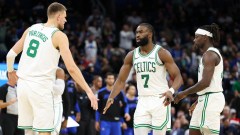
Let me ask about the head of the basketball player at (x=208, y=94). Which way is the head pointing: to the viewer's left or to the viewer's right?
to the viewer's left

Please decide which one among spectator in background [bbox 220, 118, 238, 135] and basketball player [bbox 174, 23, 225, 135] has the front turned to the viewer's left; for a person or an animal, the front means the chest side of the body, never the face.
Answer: the basketball player

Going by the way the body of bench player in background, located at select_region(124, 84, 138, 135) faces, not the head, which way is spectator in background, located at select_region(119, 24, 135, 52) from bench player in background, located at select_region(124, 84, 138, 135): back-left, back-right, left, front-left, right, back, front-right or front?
back

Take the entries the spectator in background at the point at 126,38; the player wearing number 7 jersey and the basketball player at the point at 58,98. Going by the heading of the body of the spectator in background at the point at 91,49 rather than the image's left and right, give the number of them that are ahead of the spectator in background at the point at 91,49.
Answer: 2

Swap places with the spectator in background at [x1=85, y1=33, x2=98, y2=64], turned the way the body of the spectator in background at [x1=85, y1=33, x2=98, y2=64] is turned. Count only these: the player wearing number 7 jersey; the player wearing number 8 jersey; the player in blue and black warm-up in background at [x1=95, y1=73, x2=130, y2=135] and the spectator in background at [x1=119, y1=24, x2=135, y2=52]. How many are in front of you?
3

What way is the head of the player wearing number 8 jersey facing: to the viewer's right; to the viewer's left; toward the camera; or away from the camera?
to the viewer's right

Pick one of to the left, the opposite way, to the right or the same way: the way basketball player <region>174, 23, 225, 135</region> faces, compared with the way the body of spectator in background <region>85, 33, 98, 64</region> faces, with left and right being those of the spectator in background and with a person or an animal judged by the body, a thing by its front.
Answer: to the right
